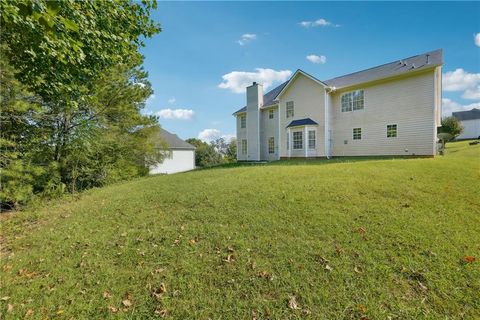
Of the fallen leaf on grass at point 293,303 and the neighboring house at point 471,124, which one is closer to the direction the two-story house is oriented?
the neighboring house

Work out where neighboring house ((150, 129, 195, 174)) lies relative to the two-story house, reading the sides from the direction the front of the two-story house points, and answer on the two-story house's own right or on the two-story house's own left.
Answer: on the two-story house's own left

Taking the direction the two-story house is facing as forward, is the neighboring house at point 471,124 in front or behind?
in front

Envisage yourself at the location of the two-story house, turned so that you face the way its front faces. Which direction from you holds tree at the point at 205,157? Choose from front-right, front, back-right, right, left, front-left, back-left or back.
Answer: left

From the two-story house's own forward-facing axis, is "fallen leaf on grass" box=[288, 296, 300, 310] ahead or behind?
behind

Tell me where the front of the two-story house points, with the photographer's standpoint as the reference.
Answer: facing away from the viewer and to the right of the viewer
